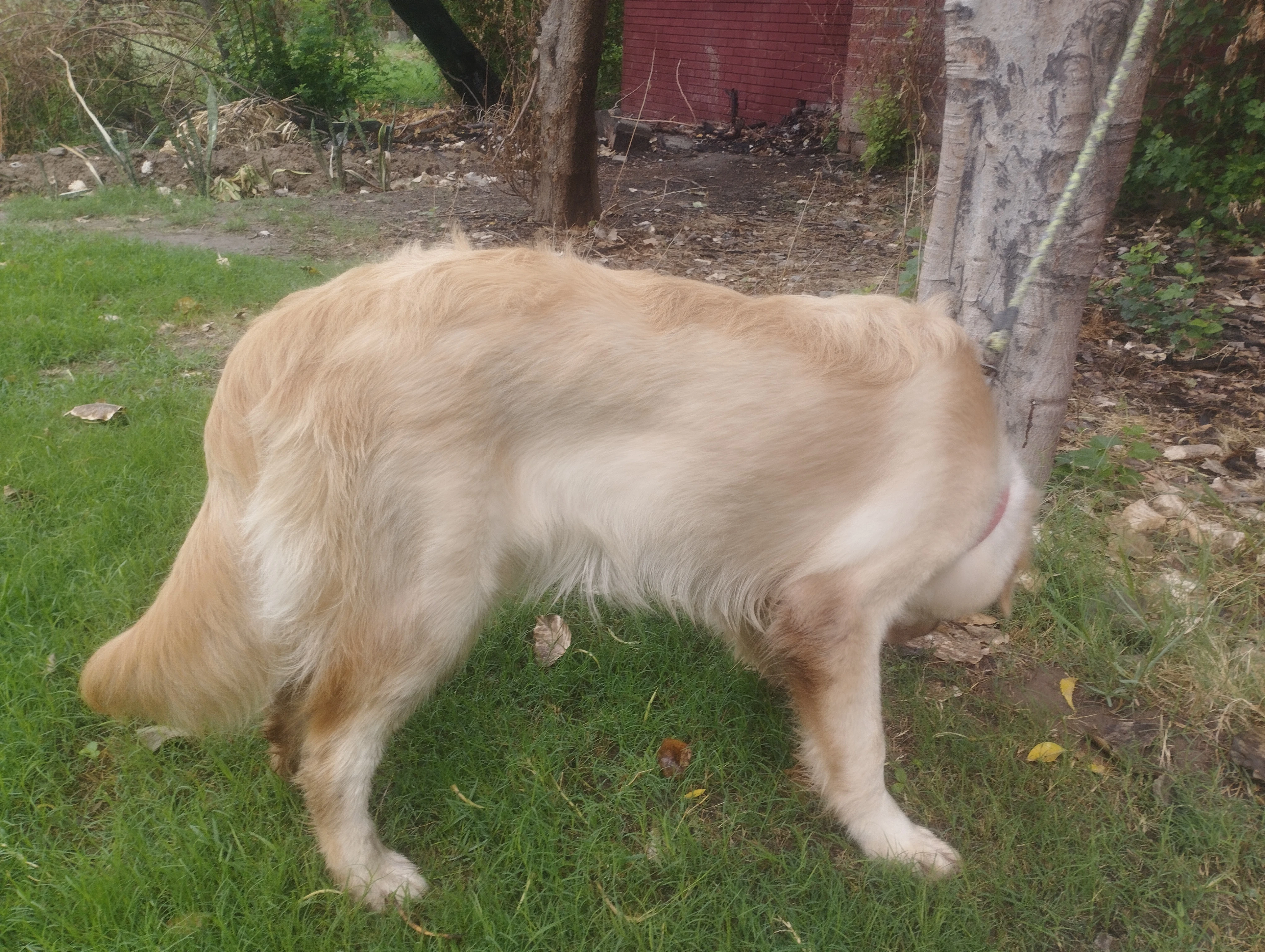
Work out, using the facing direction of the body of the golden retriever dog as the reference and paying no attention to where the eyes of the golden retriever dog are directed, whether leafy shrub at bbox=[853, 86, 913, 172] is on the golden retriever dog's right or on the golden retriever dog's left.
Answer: on the golden retriever dog's left

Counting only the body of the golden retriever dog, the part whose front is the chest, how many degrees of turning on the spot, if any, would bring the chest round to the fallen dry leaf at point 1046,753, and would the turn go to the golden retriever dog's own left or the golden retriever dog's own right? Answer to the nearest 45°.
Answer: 0° — it already faces it

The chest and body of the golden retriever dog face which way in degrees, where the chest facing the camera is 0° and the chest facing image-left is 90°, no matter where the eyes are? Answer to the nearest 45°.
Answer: approximately 270°

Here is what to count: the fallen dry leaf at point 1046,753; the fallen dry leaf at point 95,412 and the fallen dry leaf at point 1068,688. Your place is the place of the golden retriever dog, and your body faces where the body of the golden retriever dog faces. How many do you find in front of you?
2

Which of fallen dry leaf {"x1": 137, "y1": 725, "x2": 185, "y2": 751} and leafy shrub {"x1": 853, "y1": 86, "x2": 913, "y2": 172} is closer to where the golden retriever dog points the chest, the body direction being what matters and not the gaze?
the leafy shrub

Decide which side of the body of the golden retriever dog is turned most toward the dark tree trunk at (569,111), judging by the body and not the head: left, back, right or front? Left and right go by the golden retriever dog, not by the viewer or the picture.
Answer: left

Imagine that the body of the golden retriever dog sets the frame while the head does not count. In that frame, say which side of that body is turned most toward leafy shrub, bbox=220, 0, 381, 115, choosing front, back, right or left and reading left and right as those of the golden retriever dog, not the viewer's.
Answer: left
